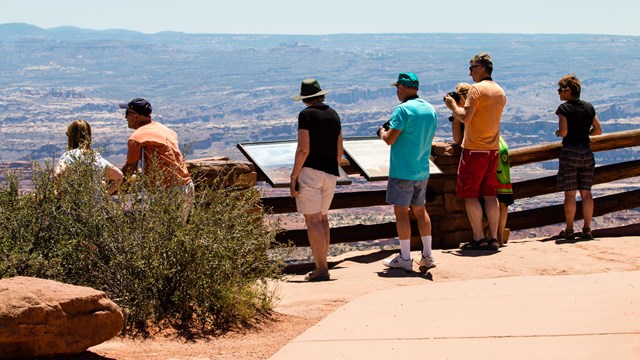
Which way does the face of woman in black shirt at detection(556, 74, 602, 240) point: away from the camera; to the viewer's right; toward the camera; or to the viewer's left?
to the viewer's left

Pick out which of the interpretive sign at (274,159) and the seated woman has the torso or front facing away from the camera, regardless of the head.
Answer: the seated woman

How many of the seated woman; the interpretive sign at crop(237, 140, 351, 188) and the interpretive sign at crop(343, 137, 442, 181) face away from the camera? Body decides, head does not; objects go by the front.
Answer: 1

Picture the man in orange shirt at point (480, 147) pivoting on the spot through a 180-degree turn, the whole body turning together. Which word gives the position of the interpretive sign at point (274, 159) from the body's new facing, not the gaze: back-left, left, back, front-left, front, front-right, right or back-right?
back-right

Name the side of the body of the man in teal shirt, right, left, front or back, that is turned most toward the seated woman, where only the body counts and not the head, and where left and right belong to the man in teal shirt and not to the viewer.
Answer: left

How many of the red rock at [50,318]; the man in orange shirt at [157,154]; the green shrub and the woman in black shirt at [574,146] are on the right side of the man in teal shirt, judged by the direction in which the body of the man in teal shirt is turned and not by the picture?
1

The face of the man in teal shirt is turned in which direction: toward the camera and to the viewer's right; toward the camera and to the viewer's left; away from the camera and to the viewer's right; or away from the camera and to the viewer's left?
away from the camera and to the viewer's left

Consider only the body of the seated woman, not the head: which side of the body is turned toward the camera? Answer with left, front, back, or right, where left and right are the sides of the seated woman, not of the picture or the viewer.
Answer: back

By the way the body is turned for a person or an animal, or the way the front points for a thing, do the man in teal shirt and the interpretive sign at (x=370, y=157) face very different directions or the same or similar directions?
very different directions

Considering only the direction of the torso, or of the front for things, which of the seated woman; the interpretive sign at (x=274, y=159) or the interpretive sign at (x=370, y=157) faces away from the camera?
the seated woman

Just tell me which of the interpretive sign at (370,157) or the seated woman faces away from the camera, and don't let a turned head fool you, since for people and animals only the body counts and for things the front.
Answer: the seated woman

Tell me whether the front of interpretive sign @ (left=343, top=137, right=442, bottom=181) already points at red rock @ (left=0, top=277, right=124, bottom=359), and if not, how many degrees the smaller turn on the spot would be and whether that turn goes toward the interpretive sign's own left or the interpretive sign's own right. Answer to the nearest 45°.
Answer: approximately 45° to the interpretive sign's own right

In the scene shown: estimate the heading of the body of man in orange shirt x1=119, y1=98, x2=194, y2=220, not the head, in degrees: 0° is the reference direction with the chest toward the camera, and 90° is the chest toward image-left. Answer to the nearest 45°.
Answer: approximately 135°

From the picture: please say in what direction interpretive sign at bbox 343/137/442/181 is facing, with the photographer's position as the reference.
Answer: facing the viewer and to the right of the viewer

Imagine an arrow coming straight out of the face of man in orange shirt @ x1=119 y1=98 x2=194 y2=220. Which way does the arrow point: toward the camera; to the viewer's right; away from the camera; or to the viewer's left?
to the viewer's left

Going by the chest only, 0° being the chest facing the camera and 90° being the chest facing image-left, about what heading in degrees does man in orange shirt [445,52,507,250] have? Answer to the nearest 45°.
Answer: approximately 135°

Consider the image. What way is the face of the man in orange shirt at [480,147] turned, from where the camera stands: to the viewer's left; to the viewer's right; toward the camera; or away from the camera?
to the viewer's left

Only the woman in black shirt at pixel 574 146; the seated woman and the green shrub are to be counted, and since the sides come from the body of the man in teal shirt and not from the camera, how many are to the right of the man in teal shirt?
1
